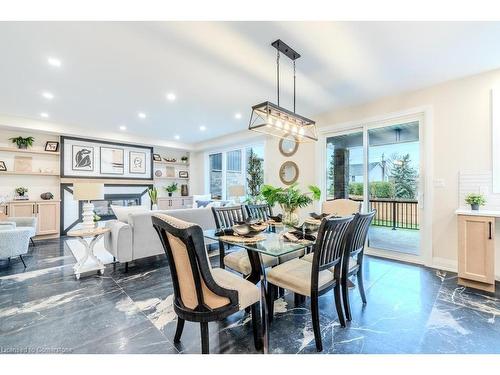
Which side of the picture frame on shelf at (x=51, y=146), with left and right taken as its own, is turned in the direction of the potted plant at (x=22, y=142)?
right

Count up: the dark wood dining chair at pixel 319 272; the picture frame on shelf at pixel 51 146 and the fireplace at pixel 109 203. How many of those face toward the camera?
2

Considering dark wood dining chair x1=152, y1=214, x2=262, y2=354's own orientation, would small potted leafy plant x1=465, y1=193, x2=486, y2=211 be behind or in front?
in front

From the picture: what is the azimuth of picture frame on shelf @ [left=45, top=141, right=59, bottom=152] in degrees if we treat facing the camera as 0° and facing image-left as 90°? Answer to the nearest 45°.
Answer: approximately 0°

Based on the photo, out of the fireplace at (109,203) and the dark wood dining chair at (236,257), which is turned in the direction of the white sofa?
the fireplace

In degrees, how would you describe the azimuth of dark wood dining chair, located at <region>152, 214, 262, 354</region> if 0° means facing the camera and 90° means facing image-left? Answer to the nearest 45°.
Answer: approximately 225°

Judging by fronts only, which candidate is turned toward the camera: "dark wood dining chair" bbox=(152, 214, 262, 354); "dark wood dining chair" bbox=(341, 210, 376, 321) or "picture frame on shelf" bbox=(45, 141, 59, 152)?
the picture frame on shelf

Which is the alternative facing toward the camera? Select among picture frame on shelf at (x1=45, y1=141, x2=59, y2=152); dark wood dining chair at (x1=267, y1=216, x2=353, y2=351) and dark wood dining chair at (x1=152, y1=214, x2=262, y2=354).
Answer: the picture frame on shelf

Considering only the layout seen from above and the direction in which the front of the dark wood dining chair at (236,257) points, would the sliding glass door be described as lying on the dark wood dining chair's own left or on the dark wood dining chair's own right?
on the dark wood dining chair's own left

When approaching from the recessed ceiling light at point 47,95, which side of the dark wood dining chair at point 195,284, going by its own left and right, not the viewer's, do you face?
left

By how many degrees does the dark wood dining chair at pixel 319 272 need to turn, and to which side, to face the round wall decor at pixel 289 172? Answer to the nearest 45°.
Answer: approximately 45° to its right

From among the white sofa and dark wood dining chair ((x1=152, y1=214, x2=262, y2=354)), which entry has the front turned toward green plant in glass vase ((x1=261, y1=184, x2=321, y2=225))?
the dark wood dining chair

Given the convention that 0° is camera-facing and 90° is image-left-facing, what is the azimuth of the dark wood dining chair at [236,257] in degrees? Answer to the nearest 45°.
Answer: approximately 315°

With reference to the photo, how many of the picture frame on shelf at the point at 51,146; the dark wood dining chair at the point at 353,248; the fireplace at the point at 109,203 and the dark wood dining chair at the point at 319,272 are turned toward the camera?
2

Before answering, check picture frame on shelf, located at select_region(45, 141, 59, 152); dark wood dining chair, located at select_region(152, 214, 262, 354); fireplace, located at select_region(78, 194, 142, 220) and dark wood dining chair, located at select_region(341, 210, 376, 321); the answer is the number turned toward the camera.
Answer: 2

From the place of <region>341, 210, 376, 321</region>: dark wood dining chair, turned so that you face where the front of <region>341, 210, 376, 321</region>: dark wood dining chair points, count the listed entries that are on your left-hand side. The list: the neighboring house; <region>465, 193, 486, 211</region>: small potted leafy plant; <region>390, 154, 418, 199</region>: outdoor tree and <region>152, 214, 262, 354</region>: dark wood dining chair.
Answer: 1

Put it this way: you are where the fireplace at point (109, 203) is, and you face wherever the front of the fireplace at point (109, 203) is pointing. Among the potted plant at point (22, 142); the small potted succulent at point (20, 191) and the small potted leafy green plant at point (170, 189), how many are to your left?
1
